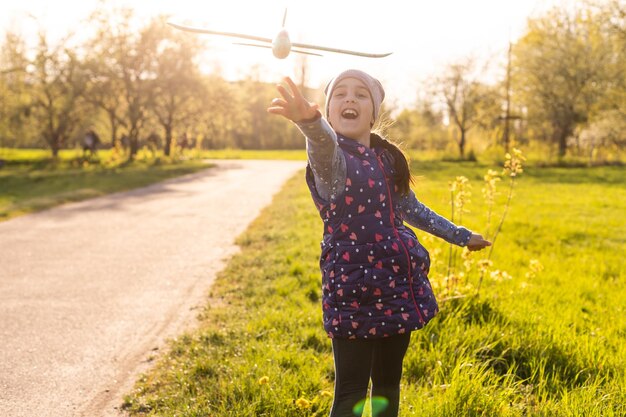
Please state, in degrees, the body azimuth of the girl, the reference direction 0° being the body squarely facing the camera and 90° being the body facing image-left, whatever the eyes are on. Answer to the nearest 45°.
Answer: approximately 315°

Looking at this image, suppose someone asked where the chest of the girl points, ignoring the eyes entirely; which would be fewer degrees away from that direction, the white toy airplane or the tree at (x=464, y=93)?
the white toy airplane

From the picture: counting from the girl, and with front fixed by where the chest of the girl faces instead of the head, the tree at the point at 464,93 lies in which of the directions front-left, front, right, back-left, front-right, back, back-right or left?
back-left

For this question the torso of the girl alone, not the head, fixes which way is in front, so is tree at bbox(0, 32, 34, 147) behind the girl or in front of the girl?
behind

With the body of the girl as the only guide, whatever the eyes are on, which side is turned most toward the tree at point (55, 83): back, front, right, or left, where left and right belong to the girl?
back

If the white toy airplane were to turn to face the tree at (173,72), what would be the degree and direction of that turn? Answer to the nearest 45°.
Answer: approximately 180°

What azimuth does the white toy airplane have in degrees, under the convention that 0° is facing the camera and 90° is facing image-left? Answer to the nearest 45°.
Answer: approximately 0°

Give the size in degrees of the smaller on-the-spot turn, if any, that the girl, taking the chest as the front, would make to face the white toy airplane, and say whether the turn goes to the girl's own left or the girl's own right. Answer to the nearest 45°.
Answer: approximately 45° to the girl's own right

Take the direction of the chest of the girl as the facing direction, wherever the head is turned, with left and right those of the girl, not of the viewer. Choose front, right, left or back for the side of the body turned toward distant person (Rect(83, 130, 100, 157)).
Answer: back

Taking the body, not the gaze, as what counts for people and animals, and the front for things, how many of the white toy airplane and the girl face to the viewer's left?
0
